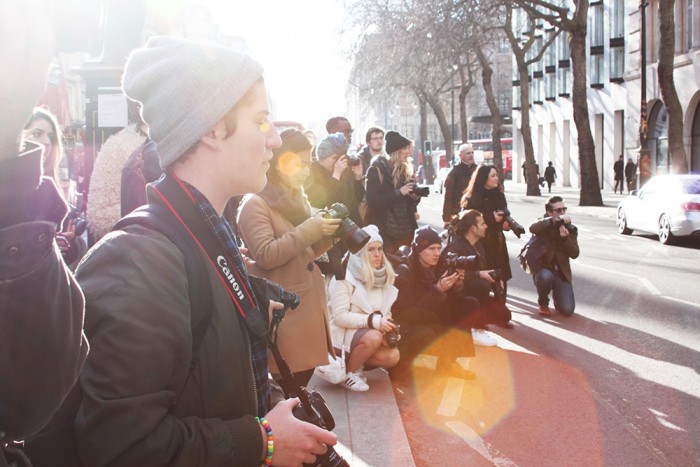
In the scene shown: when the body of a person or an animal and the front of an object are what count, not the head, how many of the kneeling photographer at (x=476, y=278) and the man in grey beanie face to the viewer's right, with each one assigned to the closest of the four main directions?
2

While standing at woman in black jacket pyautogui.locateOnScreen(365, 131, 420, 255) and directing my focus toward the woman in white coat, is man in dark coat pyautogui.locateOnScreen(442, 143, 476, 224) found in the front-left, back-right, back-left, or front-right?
back-left

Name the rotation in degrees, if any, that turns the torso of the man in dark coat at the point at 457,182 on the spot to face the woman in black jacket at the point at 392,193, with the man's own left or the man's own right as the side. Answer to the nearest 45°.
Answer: approximately 90° to the man's own right

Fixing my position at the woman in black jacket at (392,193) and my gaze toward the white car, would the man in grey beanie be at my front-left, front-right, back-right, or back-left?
back-right

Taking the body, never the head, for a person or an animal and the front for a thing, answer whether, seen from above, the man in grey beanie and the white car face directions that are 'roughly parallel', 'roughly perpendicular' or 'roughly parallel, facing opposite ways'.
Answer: roughly perpendicular

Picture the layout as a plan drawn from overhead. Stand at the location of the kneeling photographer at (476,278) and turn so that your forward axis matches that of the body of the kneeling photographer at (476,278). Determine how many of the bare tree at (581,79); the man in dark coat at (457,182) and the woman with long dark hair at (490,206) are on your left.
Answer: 3

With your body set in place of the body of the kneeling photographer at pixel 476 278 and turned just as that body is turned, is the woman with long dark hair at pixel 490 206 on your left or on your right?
on your left

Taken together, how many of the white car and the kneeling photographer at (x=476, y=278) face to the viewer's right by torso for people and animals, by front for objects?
1

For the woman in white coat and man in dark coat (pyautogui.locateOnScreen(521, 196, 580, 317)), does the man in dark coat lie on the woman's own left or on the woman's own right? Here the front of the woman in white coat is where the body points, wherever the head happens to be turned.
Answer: on the woman's own left

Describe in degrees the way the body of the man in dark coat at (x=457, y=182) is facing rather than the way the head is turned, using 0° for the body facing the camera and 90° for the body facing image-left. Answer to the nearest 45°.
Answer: approximately 315°

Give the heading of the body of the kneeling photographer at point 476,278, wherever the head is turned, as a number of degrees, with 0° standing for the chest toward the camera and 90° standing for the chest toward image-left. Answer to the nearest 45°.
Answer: approximately 270°

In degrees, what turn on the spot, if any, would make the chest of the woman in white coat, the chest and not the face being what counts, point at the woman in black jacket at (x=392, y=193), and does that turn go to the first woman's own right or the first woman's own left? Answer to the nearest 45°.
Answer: approximately 135° to the first woman's own left
